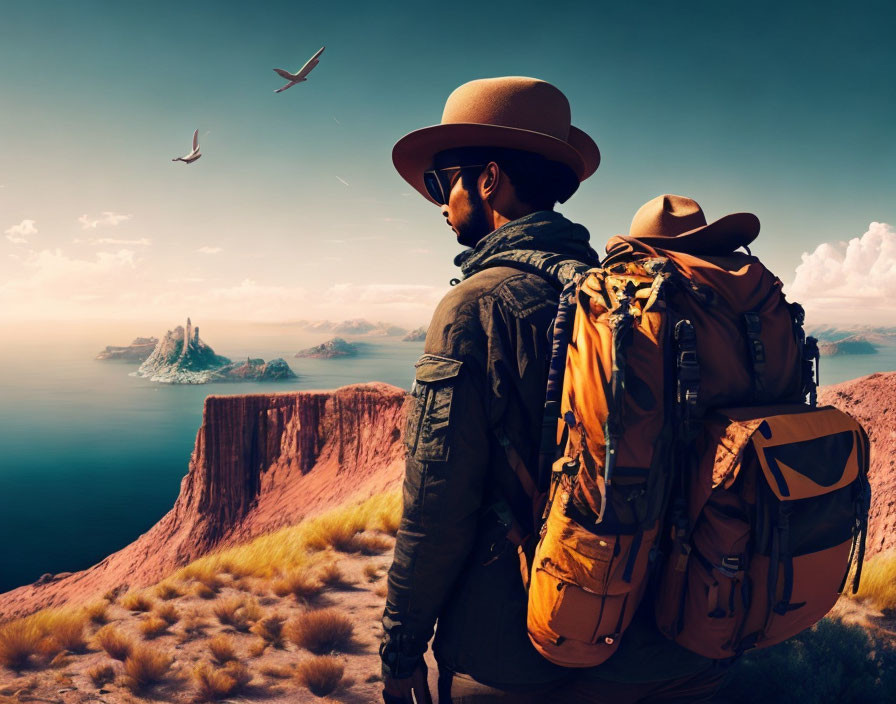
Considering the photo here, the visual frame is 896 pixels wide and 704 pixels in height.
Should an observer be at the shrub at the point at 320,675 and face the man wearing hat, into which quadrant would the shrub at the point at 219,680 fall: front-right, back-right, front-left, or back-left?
back-right

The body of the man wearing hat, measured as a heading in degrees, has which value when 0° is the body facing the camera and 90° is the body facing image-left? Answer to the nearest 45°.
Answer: approximately 135°

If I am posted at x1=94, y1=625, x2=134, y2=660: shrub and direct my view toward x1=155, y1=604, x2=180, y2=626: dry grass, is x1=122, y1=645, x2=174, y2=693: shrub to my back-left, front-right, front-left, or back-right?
back-right

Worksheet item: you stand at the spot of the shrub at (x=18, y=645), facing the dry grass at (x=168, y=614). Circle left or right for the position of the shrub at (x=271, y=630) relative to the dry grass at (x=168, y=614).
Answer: right

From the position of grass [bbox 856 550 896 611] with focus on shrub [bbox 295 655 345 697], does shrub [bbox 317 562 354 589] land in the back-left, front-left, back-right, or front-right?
front-right

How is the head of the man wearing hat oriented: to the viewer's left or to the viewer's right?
to the viewer's left

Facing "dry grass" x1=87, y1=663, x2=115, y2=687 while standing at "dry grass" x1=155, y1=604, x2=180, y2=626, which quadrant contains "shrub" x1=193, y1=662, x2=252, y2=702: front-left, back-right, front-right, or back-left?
front-left

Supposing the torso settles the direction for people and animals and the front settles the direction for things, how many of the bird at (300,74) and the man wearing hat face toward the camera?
0

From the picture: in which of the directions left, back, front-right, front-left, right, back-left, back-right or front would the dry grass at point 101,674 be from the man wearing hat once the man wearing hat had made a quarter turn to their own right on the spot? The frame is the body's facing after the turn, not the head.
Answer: left

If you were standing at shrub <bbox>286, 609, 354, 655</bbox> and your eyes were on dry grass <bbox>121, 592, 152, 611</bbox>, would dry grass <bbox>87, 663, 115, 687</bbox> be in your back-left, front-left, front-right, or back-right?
front-left
